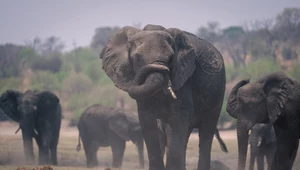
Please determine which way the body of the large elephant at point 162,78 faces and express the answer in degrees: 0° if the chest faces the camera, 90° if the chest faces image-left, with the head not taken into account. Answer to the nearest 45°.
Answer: approximately 45°

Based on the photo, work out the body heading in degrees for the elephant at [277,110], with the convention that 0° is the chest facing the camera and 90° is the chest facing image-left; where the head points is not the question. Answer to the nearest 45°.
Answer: approximately 45°
